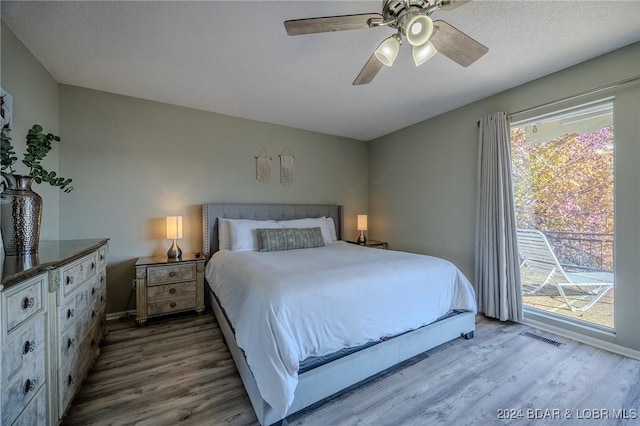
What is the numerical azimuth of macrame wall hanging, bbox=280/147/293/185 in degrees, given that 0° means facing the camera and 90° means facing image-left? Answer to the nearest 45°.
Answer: approximately 0°

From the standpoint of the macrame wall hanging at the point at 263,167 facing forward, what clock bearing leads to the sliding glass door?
The sliding glass door is roughly at 10 o'clock from the macrame wall hanging.

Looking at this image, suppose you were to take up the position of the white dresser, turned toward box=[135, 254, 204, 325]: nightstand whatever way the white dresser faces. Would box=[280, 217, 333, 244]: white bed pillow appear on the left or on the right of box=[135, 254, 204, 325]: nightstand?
right

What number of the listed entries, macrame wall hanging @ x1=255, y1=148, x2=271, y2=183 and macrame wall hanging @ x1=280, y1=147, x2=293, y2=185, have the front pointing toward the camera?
2

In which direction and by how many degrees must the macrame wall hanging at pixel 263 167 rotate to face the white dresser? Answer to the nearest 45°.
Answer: approximately 45° to its right

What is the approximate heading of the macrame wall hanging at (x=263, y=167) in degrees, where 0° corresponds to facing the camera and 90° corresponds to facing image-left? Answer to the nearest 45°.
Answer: approximately 0°

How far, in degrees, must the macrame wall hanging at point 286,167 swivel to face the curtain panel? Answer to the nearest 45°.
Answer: approximately 45° to its left

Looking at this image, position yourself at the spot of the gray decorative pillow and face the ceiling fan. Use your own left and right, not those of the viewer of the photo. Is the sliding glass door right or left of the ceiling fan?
left

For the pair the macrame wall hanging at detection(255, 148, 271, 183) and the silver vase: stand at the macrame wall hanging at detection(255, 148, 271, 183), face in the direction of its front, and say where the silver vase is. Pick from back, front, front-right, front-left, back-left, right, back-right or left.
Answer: front-right

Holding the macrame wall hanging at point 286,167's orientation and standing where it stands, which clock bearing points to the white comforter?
The white comforter is roughly at 12 o'clock from the macrame wall hanging.
